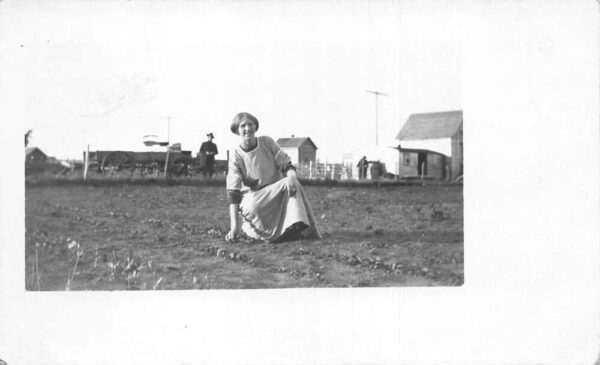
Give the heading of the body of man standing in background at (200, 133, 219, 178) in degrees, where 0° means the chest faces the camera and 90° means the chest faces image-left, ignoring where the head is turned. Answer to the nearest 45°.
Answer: approximately 0°

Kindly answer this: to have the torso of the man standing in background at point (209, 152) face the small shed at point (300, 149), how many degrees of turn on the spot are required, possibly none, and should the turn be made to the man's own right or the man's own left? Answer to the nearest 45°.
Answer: approximately 90° to the man's own left
